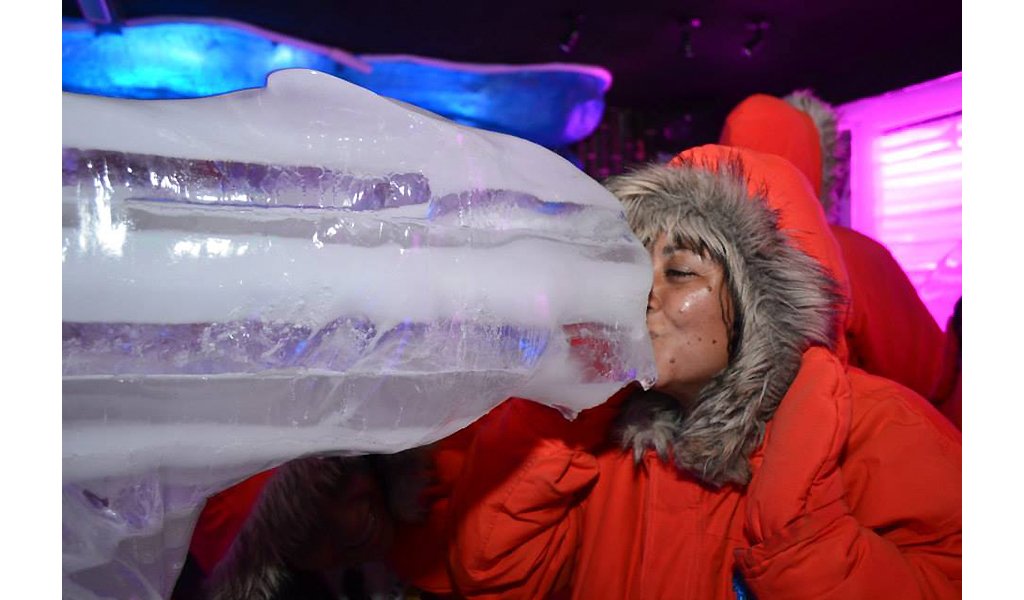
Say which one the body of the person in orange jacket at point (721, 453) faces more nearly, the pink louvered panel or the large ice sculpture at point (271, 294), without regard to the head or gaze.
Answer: the large ice sculpture

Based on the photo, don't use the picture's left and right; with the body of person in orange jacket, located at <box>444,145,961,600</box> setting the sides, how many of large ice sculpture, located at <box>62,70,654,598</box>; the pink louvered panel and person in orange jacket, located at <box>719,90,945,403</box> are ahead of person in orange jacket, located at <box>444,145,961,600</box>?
1

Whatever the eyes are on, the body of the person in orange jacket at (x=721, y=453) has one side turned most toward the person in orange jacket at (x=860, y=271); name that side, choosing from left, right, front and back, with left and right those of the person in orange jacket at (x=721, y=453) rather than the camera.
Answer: back

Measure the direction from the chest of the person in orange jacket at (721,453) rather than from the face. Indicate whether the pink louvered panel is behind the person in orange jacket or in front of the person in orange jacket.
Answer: behind

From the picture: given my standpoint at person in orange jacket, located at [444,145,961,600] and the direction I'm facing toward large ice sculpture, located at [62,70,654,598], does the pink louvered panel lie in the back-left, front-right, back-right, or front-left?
back-right

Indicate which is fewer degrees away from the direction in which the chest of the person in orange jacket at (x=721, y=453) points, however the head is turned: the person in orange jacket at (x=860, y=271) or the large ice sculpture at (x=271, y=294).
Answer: the large ice sculpture

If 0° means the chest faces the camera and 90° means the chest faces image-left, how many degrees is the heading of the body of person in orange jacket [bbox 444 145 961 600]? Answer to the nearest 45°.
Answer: approximately 45°

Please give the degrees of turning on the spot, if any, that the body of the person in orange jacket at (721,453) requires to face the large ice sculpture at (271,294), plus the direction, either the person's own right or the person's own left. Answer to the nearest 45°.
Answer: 0° — they already face it
